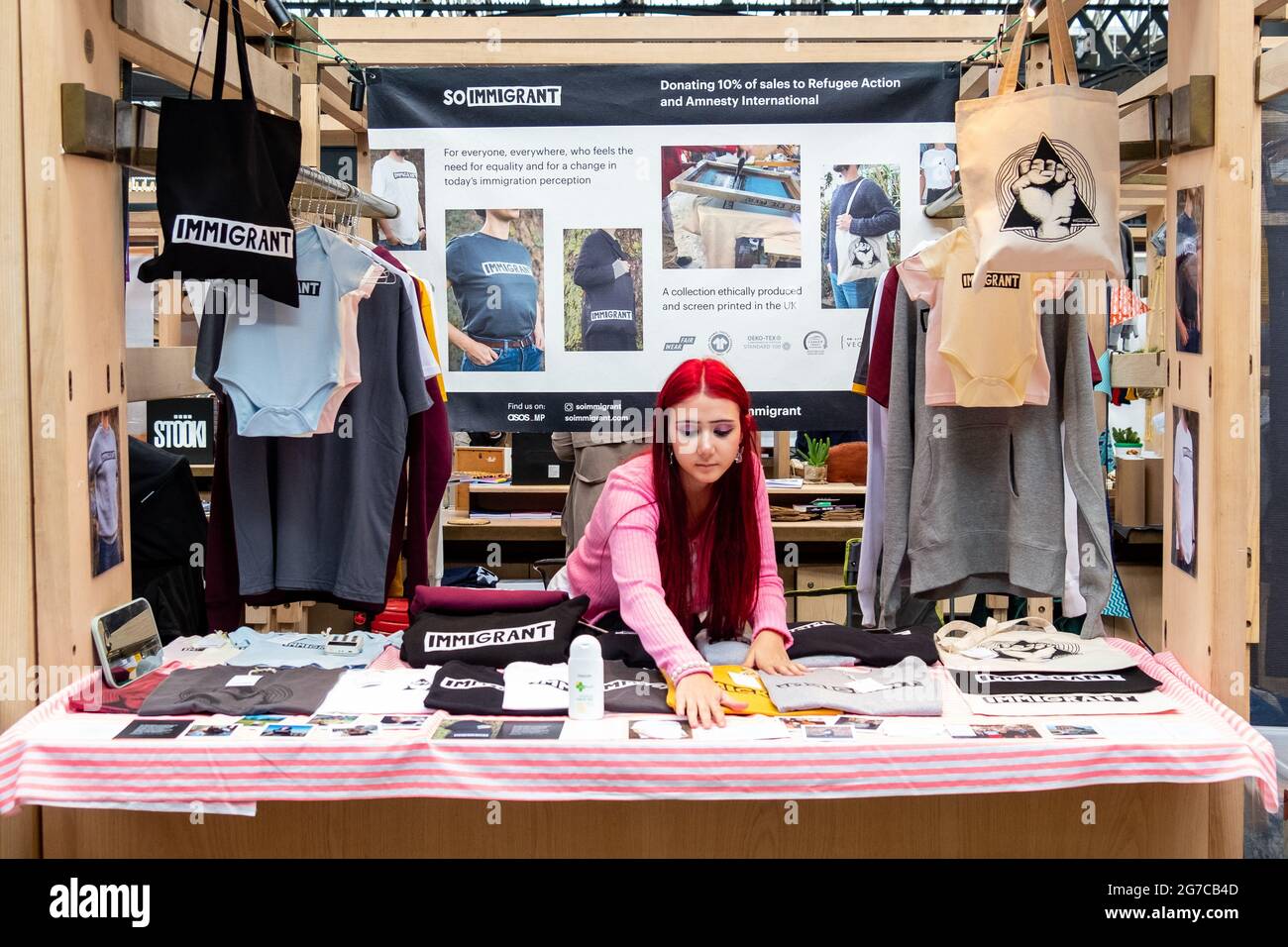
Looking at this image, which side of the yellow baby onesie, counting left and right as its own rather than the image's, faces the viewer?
front

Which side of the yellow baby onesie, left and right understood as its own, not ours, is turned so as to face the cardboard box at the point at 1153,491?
back

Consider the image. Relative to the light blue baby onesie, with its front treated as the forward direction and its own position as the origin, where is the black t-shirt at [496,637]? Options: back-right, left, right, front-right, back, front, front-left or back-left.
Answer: front-left

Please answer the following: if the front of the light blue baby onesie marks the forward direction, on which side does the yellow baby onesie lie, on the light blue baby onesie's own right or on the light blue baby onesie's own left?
on the light blue baby onesie's own left

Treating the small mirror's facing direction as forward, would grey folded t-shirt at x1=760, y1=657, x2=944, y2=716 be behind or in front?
in front

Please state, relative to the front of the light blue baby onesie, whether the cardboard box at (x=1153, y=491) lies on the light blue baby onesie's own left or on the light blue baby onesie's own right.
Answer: on the light blue baby onesie's own left

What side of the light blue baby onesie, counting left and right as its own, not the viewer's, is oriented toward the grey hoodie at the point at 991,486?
left

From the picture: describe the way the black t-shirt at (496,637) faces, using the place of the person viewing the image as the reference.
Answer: facing the viewer

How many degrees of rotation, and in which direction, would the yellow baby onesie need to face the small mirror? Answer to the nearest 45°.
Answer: approximately 45° to its right
